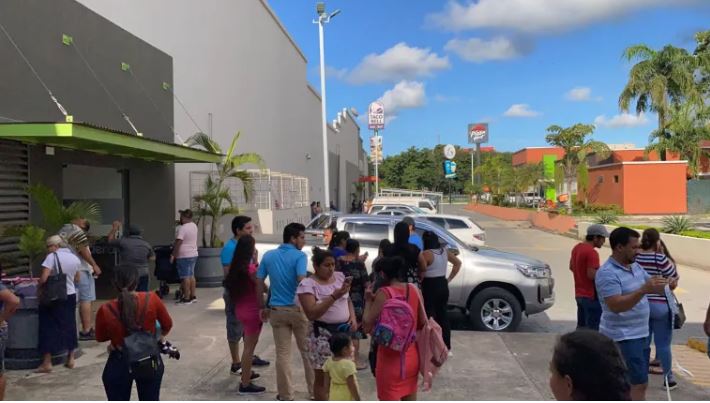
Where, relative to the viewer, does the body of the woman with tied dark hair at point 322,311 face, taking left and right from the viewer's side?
facing the viewer and to the right of the viewer

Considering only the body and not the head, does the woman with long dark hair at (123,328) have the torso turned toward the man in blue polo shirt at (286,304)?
no

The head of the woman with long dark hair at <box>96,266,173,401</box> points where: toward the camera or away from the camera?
away from the camera

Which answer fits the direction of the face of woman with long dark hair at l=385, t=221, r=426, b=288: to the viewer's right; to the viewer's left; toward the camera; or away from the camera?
away from the camera

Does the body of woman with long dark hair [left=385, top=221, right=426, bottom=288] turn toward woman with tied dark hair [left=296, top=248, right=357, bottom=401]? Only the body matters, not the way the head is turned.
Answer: no

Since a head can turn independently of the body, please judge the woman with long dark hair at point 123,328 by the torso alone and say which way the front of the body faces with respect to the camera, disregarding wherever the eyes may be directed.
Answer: away from the camera

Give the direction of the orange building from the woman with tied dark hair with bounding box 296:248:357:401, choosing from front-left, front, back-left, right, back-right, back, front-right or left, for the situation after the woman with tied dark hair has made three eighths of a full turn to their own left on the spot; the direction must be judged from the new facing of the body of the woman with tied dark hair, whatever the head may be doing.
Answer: front-right

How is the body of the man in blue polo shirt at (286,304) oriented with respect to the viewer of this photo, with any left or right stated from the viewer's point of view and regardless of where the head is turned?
facing away from the viewer and to the right of the viewer

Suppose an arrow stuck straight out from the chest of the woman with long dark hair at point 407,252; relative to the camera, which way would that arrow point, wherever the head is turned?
away from the camera

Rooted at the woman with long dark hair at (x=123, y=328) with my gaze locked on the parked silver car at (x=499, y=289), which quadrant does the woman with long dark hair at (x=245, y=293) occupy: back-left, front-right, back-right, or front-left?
front-left
